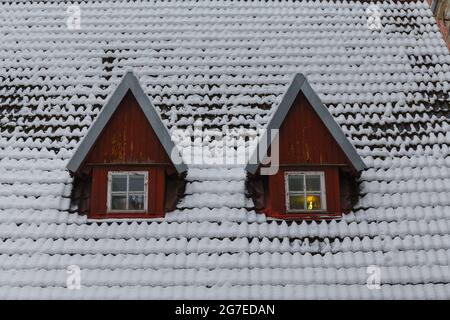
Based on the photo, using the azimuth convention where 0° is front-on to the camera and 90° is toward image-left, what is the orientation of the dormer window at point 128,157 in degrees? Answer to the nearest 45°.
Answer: approximately 0°

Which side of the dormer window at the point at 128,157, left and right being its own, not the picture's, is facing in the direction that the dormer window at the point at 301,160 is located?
left

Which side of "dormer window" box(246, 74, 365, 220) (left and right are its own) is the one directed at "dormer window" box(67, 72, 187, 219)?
right

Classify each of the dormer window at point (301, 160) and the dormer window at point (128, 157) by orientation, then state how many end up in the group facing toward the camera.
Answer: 2
